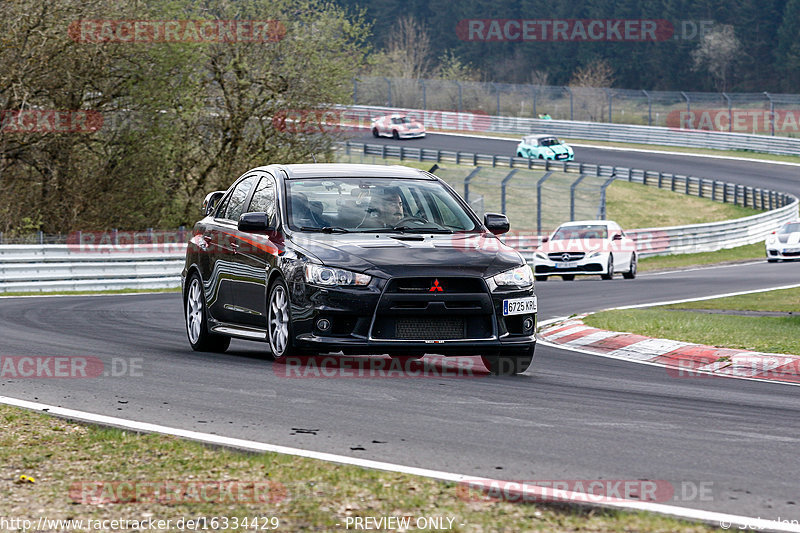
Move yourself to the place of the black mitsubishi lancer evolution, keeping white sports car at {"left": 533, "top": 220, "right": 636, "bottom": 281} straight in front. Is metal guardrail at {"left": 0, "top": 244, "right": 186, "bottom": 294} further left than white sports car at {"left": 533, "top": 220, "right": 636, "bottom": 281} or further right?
left

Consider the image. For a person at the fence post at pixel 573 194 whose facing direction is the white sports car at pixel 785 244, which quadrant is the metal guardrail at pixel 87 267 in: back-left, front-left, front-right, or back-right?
back-right

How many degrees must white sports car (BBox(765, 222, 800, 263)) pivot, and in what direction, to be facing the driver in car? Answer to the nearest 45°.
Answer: approximately 45° to its left

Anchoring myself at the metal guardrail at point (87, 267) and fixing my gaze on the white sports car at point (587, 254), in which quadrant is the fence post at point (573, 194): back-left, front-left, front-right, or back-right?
front-left

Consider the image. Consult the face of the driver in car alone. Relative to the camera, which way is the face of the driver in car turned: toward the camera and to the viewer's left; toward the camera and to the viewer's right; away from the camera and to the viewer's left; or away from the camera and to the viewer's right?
toward the camera and to the viewer's right

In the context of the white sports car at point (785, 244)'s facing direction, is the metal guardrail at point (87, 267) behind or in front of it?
in front

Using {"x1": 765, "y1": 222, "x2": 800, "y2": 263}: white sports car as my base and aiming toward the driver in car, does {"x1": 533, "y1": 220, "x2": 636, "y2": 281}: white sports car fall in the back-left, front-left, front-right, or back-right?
front-right

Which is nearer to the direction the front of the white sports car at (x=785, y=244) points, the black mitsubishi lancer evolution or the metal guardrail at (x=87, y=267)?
the black mitsubishi lancer evolution

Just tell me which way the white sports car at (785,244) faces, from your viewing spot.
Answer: facing the viewer and to the left of the viewer

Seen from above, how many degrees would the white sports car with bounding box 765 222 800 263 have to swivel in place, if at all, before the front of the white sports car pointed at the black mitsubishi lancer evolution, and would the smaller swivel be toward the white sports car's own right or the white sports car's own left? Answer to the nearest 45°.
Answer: approximately 45° to the white sports car's own left

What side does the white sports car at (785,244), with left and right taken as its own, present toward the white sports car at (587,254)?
front
